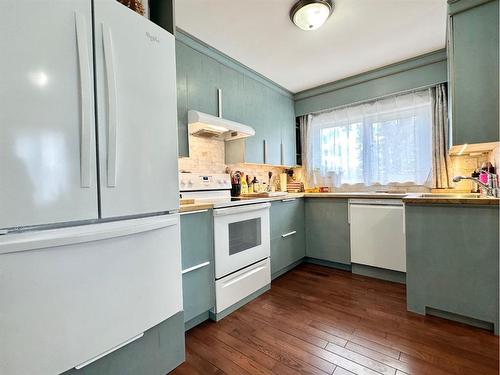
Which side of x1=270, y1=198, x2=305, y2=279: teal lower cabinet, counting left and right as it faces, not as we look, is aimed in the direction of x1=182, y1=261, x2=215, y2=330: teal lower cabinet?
right

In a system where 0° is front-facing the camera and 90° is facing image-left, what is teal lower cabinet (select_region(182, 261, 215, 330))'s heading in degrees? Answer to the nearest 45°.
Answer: approximately 315°

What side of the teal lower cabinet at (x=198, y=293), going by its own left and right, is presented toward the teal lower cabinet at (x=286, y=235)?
left

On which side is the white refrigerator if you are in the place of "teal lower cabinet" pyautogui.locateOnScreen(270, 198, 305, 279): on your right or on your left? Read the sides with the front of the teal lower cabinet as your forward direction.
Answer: on your right

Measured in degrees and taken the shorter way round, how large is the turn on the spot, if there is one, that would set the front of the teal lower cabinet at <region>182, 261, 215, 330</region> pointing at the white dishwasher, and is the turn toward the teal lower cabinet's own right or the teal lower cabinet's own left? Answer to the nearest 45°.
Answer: approximately 45° to the teal lower cabinet's own left
